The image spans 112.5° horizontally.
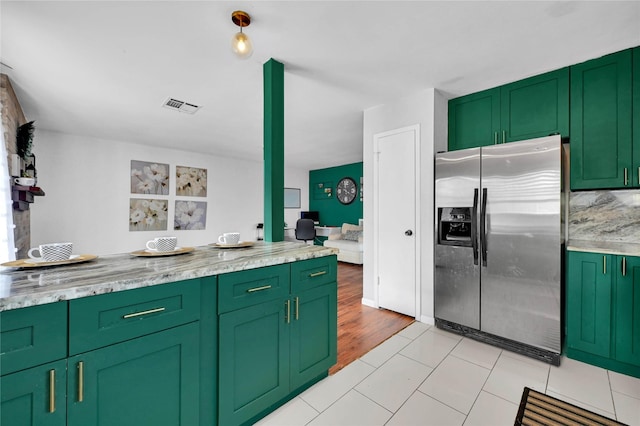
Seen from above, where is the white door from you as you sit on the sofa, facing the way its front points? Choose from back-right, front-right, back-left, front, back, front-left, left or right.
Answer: front-left

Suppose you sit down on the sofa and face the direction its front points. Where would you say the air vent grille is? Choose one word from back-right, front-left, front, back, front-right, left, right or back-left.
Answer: front

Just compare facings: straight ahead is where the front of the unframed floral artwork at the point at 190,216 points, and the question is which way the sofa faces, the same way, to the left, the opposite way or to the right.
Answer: to the right

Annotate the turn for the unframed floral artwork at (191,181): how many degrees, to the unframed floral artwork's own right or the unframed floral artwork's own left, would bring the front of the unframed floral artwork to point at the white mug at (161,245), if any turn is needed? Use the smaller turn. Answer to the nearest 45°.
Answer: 0° — it already faces it

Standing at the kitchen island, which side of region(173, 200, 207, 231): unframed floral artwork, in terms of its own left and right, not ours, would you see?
front

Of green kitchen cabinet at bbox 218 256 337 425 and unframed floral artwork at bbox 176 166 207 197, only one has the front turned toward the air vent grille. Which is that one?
the unframed floral artwork

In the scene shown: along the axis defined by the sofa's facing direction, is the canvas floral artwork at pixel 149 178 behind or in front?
in front

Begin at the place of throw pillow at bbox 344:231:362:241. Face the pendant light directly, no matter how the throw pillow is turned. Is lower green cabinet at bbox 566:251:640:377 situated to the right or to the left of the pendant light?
left

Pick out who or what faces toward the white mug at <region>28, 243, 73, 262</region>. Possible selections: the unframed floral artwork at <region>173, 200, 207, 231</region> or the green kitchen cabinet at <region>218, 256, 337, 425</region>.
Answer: the unframed floral artwork

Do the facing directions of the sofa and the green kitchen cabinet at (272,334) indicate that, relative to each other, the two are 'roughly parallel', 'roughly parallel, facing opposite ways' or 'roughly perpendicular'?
roughly perpendicular

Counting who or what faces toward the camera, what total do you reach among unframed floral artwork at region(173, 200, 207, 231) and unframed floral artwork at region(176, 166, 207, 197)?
2

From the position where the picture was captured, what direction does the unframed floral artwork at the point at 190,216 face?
facing the viewer

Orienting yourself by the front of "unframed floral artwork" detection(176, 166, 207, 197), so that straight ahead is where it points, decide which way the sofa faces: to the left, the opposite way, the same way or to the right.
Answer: to the right

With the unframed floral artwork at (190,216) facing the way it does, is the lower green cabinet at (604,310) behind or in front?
in front
